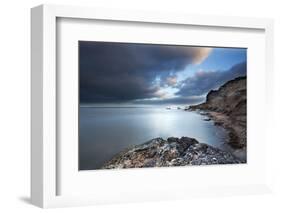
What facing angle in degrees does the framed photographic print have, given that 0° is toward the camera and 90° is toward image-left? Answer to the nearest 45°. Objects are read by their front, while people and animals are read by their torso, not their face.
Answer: approximately 315°
